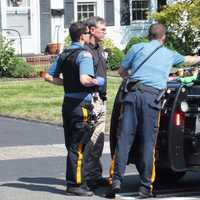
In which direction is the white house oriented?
toward the camera

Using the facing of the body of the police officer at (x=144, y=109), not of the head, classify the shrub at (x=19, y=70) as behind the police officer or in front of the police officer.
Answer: in front

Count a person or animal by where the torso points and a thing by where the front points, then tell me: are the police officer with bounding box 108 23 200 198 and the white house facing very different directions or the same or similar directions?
very different directions

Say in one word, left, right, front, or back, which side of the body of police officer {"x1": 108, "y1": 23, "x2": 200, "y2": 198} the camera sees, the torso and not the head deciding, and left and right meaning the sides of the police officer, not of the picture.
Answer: back

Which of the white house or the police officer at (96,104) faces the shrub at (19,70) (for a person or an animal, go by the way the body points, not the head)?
the white house

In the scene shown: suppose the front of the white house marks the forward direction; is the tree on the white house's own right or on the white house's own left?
on the white house's own left

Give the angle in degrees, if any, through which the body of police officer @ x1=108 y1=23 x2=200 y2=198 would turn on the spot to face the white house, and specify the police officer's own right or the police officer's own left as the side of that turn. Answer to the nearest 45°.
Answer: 0° — they already face it

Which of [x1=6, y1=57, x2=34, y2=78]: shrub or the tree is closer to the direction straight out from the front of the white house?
the shrub

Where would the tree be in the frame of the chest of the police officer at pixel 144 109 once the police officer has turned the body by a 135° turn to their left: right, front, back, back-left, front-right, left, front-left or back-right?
back-right

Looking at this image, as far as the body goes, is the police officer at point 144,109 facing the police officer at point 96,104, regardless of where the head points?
no

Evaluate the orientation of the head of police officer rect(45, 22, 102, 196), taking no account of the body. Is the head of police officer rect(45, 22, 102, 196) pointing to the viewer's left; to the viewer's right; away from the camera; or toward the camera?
to the viewer's right

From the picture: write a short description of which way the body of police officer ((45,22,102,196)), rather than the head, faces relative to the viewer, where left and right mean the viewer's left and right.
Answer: facing away from the viewer and to the right of the viewer

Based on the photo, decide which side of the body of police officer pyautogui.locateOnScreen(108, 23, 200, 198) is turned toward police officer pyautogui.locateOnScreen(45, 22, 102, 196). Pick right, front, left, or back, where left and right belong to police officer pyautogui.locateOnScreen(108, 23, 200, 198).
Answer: left
